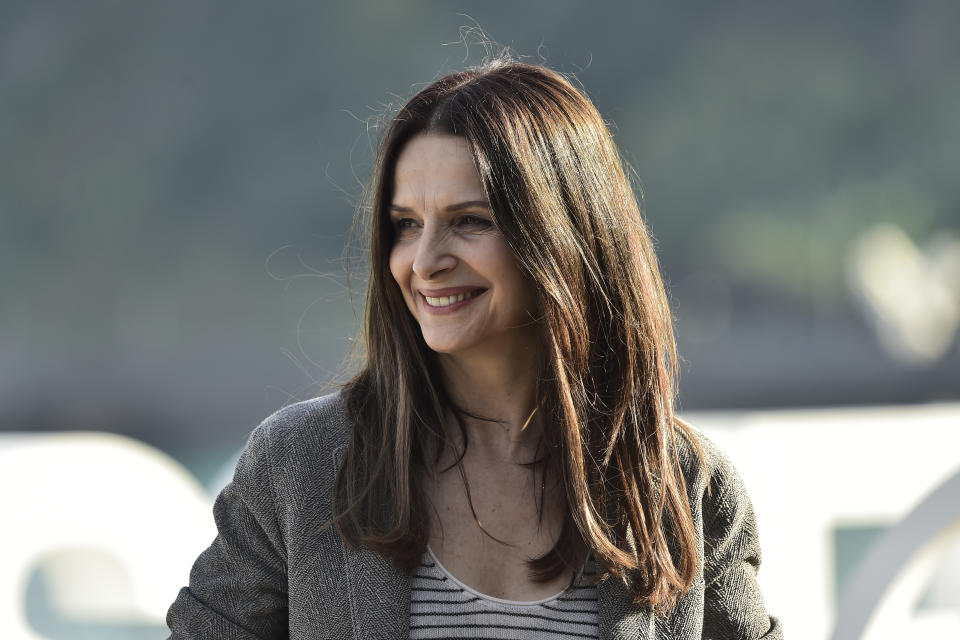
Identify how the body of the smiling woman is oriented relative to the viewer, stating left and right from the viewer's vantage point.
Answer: facing the viewer
